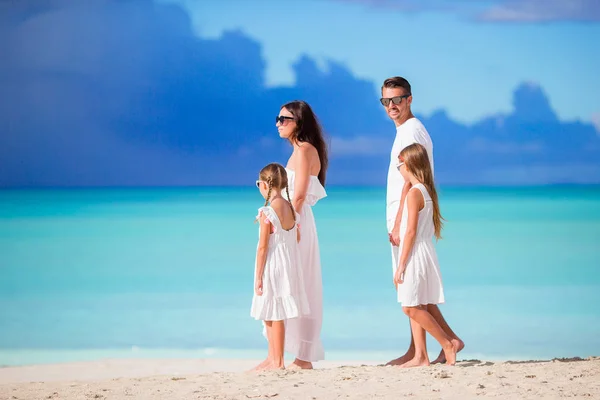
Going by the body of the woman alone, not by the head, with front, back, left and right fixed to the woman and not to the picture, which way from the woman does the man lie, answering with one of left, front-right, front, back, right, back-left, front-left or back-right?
back

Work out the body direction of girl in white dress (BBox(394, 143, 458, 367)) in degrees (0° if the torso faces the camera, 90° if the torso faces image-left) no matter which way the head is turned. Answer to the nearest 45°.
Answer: approximately 90°

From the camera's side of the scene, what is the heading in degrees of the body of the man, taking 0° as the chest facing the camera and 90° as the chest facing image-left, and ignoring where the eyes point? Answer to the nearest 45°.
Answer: approximately 90°

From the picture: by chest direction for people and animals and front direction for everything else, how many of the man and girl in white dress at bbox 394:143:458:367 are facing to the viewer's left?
2

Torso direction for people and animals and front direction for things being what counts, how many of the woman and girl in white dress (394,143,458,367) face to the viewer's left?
2

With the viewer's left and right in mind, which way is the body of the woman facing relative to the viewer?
facing to the left of the viewer

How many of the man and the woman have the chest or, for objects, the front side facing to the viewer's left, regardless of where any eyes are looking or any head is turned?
2

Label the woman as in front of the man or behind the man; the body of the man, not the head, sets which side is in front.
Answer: in front
